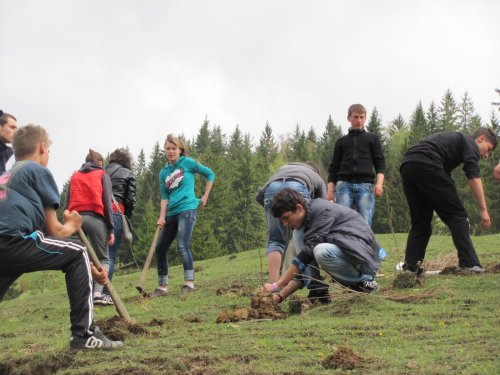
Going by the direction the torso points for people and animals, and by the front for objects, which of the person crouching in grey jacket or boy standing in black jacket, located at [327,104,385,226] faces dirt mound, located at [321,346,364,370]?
the boy standing in black jacket

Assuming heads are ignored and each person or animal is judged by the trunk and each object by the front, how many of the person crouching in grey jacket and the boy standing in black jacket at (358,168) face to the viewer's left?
1

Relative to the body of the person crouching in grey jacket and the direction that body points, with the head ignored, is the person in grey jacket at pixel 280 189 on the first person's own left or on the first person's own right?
on the first person's own right

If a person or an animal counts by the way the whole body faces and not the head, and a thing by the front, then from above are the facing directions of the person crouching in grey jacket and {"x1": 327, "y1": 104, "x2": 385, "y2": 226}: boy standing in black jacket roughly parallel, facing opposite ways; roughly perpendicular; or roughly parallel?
roughly perpendicular

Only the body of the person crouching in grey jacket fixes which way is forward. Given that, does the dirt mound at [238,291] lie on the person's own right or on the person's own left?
on the person's own right

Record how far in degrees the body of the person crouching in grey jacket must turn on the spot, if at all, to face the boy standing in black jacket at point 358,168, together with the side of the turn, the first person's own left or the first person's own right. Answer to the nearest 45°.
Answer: approximately 90° to the first person's own right

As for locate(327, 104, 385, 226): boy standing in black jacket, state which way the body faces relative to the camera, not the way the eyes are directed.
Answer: toward the camera

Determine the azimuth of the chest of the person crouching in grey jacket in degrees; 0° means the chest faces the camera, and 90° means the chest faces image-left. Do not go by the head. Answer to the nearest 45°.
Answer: approximately 90°

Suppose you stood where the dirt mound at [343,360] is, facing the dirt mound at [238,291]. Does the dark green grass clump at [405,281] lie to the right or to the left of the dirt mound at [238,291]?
right

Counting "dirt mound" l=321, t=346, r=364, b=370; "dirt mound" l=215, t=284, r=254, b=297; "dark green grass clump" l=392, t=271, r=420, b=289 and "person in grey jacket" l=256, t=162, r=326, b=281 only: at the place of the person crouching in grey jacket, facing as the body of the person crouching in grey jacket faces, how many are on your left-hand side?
1

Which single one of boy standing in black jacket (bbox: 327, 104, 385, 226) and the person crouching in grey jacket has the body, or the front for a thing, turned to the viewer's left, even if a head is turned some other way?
the person crouching in grey jacket

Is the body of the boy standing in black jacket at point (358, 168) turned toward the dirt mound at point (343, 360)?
yes

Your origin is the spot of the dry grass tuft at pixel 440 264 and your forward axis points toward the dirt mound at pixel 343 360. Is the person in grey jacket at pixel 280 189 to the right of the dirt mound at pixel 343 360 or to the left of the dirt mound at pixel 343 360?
right

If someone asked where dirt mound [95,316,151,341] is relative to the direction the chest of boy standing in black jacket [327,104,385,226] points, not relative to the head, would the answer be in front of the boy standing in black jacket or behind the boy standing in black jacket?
in front

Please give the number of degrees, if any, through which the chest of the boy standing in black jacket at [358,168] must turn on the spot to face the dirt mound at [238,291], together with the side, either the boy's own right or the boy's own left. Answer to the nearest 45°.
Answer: approximately 90° to the boy's own right
